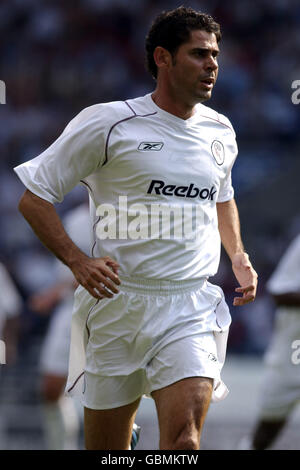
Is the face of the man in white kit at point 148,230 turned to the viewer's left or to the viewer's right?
to the viewer's right

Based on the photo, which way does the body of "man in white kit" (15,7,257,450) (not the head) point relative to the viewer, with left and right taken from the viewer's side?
facing the viewer and to the right of the viewer
